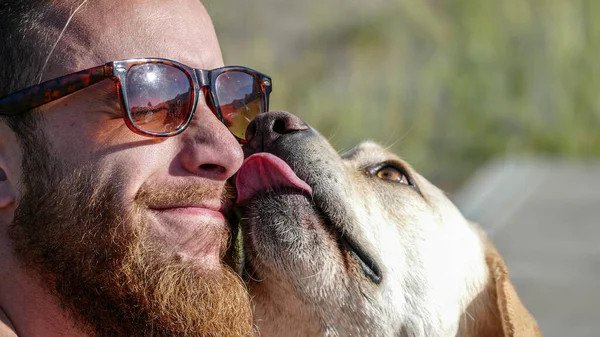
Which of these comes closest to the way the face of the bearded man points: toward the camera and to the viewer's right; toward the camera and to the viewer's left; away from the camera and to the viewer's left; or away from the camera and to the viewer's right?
toward the camera and to the viewer's right

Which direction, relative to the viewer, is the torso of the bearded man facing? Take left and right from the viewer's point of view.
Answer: facing the viewer and to the right of the viewer
